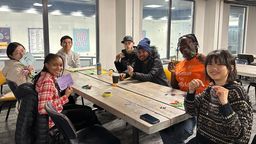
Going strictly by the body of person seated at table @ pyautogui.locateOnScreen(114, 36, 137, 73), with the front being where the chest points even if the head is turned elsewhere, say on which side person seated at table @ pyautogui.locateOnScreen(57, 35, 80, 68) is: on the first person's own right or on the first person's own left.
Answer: on the first person's own right

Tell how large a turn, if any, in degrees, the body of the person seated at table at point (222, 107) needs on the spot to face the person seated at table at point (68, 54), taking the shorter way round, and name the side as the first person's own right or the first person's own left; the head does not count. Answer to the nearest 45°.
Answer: approximately 90° to the first person's own right

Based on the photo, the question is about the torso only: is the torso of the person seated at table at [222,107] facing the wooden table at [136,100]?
no

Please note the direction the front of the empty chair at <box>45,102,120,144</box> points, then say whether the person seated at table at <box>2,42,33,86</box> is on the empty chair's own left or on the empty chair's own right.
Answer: on the empty chair's own left

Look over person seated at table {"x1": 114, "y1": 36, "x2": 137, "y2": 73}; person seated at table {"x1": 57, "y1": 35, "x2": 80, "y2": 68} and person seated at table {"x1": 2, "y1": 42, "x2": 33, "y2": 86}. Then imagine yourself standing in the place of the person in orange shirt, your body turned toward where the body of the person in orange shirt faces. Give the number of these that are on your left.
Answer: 0

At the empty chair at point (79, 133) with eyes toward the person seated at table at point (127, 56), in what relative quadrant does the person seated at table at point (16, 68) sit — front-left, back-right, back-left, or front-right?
front-left

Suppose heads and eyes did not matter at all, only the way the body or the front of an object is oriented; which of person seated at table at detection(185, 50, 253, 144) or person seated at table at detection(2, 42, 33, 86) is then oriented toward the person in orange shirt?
person seated at table at detection(2, 42, 33, 86)

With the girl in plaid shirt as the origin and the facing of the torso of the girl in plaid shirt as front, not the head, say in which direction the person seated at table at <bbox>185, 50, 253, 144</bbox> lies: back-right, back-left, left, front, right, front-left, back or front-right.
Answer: front-right

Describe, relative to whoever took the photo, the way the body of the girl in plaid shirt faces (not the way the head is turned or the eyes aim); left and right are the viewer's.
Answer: facing to the right of the viewer

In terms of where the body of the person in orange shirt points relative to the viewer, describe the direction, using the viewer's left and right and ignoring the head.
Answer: facing the viewer and to the left of the viewer

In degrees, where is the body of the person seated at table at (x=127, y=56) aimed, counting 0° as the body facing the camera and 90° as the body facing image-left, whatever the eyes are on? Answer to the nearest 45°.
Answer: approximately 45°

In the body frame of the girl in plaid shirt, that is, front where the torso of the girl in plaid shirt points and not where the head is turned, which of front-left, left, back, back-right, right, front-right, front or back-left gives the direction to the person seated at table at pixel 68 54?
left

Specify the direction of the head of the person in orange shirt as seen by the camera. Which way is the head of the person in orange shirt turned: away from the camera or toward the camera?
toward the camera

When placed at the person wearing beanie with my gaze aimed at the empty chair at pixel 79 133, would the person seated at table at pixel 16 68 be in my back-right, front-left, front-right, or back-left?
front-right
